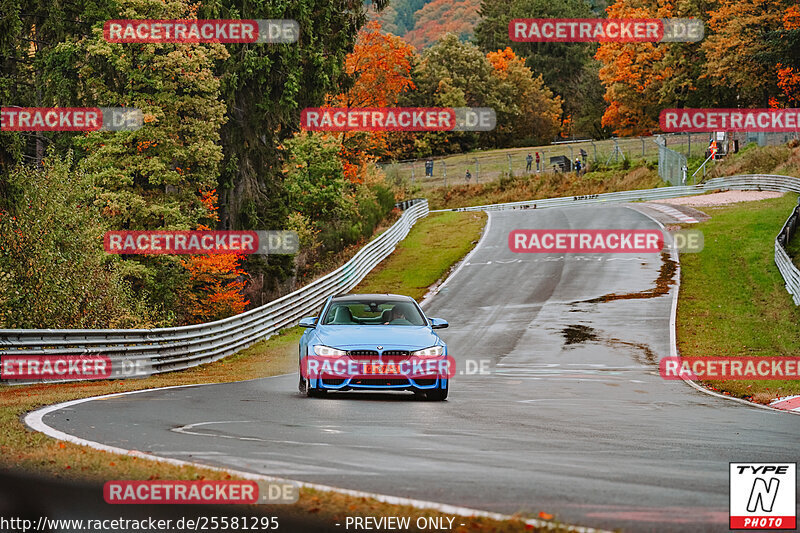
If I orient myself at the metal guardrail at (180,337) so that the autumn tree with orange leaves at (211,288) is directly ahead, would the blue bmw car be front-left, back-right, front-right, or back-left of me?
back-right

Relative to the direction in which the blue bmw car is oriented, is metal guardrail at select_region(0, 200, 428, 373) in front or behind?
behind

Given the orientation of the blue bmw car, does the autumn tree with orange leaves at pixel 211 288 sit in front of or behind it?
behind

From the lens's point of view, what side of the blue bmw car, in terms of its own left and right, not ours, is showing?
front
